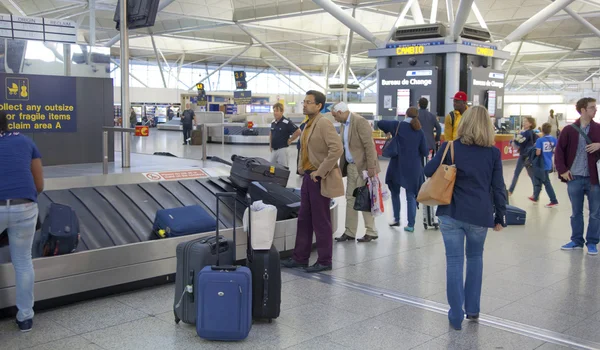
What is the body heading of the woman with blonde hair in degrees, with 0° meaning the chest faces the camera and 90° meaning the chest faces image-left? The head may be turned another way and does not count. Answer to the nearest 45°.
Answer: approximately 180°

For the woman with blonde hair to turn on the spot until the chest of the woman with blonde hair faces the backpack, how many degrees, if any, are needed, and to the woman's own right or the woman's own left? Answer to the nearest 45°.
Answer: approximately 90° to the woman's own left

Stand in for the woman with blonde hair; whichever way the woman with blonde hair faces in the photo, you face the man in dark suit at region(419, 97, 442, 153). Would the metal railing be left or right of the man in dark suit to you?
left

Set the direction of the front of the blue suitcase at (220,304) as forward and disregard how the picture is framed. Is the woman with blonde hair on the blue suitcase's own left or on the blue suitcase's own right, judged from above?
on the blue suitcase's own left

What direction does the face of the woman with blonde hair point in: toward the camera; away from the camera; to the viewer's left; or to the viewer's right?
away from the camera

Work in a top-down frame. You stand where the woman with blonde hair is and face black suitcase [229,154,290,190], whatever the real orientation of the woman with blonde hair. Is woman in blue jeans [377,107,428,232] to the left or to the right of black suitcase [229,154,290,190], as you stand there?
right

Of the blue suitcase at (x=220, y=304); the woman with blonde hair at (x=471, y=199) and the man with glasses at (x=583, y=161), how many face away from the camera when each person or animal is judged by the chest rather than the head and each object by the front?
1

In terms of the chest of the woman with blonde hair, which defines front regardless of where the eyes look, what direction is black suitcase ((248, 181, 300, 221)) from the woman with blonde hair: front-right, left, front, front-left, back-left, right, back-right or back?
front-left

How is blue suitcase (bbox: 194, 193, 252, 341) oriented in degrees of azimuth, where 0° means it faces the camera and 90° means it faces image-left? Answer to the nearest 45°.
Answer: approximately 0°

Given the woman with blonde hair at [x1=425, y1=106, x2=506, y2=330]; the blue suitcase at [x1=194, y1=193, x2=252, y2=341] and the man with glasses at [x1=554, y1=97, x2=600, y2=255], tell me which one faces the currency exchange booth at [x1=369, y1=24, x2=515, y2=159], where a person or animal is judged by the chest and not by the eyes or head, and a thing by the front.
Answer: the woman with blonde hair

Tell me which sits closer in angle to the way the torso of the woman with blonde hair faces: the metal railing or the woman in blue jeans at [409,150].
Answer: the woman in blue jeans

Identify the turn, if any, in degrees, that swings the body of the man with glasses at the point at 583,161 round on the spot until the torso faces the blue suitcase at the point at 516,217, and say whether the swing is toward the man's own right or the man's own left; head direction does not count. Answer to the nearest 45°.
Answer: approximately 135° to the man's own right

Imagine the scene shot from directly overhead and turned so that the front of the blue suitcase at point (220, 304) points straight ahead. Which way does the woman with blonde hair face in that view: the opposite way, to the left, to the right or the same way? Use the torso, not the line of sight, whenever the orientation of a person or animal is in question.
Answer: the opposite way
